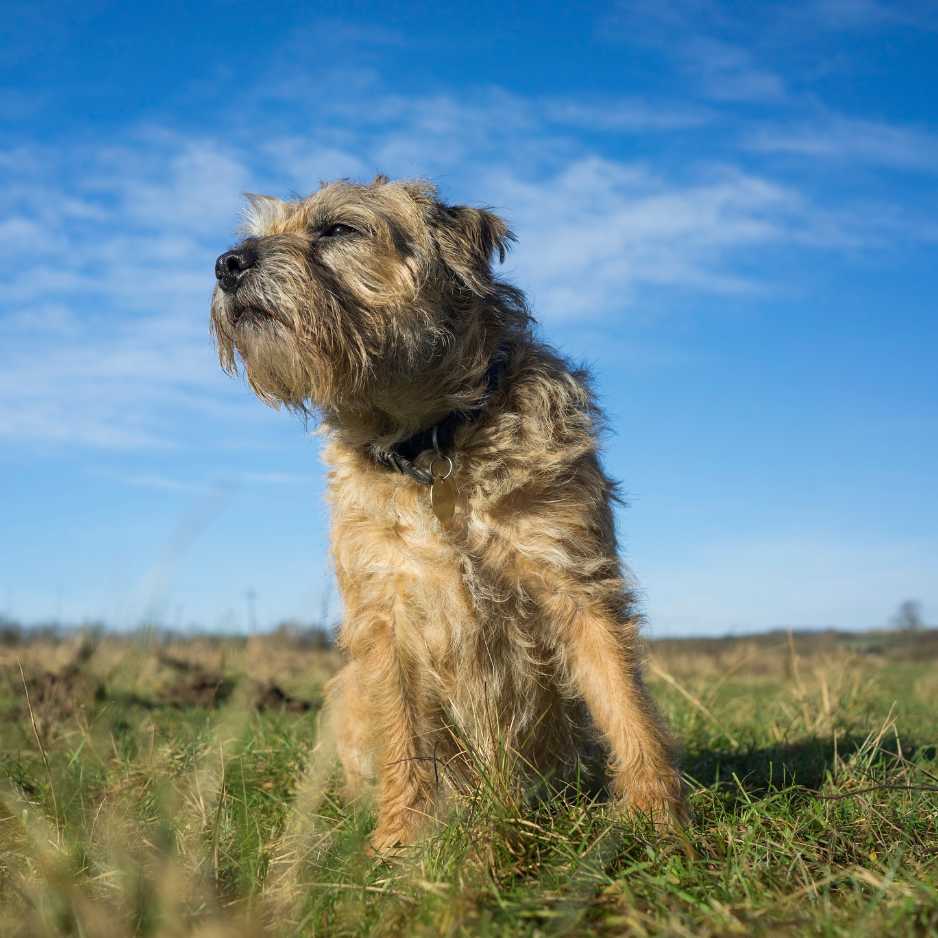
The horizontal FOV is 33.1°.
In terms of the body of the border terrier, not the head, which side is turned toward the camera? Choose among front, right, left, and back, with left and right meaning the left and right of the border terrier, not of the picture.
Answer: front
